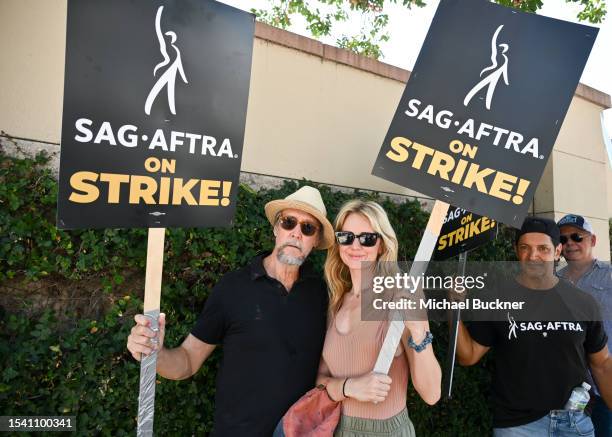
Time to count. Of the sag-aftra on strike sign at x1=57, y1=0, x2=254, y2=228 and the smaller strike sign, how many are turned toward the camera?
2

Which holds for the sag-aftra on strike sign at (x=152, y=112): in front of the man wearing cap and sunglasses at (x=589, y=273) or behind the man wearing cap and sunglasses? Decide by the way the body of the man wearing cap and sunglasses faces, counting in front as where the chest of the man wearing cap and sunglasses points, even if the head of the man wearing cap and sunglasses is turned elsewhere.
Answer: in front

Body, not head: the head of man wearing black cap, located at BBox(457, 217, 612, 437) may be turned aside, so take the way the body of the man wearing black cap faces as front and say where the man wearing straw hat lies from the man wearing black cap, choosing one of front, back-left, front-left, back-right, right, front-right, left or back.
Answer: front-right

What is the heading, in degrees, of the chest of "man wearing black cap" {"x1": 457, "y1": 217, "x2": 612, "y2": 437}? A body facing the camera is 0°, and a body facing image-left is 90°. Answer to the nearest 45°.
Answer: approximately 0°

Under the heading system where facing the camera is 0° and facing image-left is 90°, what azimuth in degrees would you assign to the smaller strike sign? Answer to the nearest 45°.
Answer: approximately 0°

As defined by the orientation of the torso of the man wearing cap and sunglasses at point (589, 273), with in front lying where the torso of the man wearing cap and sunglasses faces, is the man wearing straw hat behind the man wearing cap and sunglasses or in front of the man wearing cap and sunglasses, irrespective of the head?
in front

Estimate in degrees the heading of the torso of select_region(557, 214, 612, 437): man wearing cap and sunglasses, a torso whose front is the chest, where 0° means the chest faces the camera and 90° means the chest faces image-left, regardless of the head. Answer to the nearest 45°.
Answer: approximately 45°
